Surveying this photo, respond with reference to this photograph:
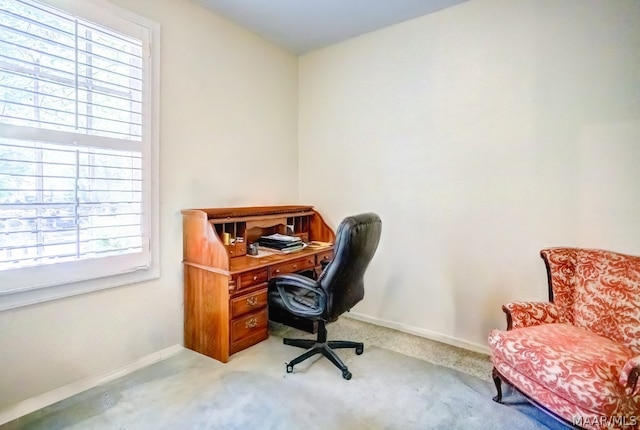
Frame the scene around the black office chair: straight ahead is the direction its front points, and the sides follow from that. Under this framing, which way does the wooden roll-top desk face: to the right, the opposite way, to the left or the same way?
the opposite way

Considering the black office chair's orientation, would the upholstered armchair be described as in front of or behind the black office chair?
behind

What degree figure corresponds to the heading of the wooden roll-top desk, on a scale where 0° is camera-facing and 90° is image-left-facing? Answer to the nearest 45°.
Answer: approximately 315°

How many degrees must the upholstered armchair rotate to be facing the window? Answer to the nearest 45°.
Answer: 0° — it already faces it

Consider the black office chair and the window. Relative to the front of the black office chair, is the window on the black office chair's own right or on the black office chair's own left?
on the black office chair's own left

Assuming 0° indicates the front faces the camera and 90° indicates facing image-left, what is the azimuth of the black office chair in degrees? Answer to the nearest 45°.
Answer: approximately 135°

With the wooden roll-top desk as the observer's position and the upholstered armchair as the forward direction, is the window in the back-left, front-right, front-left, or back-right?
back-right

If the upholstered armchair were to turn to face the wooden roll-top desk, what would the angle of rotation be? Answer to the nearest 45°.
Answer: approximately 45° to its right

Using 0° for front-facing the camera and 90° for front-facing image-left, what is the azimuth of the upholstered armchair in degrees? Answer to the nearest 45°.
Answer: approximately 45°
